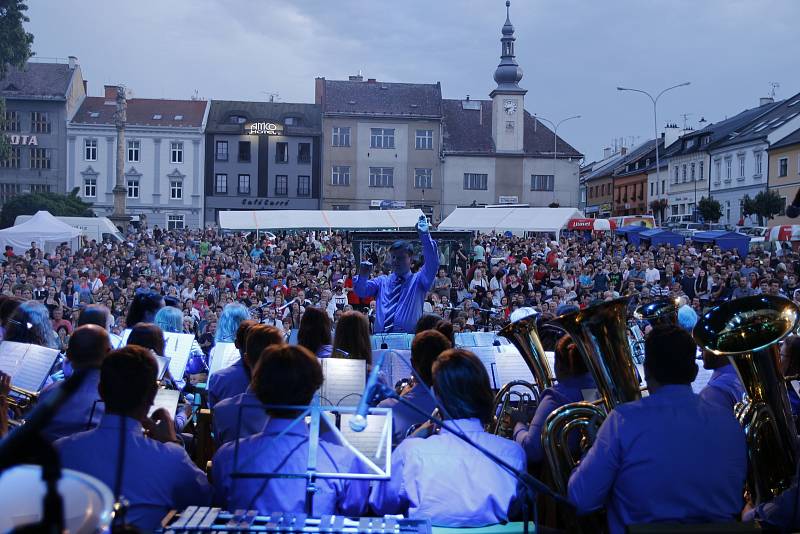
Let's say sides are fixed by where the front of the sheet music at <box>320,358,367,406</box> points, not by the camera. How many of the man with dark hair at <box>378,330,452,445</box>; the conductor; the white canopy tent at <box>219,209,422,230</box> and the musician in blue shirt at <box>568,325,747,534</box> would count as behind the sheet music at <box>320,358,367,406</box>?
2

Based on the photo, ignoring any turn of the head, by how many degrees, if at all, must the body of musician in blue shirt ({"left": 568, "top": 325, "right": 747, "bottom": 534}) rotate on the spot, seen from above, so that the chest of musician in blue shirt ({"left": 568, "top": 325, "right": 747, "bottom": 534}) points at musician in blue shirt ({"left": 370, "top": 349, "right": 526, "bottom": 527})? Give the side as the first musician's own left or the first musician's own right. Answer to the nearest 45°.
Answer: approximately 90° to the first musician's own left

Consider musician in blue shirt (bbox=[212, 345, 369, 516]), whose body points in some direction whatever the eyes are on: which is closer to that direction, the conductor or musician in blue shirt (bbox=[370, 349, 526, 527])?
the conductor

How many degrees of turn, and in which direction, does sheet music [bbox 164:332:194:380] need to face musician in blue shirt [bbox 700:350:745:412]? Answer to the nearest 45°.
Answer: approximately 45° to its left

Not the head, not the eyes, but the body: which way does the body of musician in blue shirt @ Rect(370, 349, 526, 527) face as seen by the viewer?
away from the camera

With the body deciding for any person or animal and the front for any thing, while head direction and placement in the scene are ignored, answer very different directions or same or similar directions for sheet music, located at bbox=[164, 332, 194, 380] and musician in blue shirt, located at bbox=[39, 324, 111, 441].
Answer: very different directions

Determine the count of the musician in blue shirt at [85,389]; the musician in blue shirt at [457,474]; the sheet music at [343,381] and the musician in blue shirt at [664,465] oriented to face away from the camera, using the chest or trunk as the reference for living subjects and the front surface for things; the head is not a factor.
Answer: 3

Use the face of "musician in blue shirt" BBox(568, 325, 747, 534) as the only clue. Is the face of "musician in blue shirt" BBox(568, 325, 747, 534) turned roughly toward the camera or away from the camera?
away from the camera

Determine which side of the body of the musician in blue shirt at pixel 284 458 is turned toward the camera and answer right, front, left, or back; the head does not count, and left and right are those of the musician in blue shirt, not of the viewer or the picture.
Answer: back

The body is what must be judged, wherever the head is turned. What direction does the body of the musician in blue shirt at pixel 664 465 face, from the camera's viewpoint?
away from the camera

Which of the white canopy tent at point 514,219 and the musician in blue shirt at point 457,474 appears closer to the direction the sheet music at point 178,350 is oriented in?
the musician in blue shirt

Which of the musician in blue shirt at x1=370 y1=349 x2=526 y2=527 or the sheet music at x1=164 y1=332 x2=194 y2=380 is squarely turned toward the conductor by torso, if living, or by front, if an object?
the musician in blue shirt

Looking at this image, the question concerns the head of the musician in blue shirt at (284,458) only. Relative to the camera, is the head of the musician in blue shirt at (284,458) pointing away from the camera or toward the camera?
away from the camera

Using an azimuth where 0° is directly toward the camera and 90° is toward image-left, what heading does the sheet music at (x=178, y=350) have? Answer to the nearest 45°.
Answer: approximately 0°

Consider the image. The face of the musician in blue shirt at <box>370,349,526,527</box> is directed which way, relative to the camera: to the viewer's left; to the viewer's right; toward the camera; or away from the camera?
away from the camera

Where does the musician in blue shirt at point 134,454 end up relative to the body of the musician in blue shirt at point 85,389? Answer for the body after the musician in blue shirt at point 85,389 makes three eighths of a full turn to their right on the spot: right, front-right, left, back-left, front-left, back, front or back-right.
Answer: front-right
